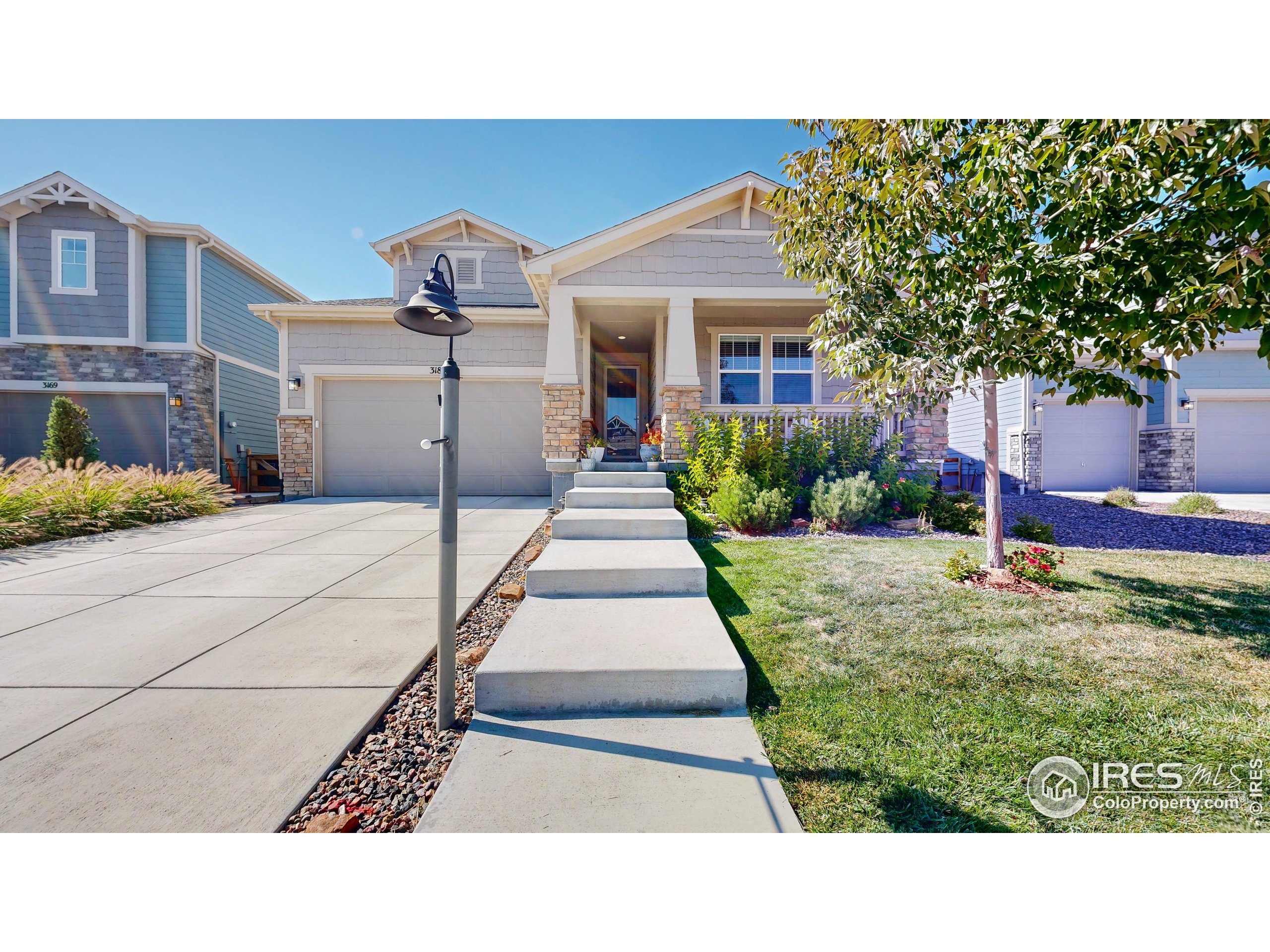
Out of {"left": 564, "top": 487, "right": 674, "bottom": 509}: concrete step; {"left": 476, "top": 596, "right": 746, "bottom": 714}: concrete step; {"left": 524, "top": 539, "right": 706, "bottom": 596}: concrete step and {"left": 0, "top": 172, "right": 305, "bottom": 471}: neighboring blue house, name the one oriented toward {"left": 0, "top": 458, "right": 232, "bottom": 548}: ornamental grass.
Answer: the neighboring blue house

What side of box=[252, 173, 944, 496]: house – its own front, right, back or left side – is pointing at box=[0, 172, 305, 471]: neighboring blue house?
right

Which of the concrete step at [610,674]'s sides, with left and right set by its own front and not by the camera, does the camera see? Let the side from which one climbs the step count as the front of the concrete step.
front

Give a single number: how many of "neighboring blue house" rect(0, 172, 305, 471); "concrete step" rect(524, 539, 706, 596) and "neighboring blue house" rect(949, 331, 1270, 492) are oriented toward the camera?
3

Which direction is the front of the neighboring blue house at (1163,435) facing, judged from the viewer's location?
facing the viewer

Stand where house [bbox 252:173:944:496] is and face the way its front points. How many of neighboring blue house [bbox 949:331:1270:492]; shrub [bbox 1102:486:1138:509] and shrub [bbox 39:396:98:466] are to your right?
1

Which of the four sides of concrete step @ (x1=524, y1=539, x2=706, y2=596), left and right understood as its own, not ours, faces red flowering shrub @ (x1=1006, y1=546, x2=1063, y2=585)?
left

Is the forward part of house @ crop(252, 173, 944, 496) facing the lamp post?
yes

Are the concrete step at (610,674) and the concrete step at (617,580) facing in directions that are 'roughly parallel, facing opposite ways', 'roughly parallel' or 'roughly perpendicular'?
roughly parallel

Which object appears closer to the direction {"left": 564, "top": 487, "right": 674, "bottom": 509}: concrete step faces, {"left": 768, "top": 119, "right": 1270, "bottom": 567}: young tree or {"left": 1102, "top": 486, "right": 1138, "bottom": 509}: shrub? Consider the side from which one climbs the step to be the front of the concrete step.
the young tree

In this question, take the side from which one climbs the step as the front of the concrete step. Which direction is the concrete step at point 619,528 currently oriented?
toward the camera
